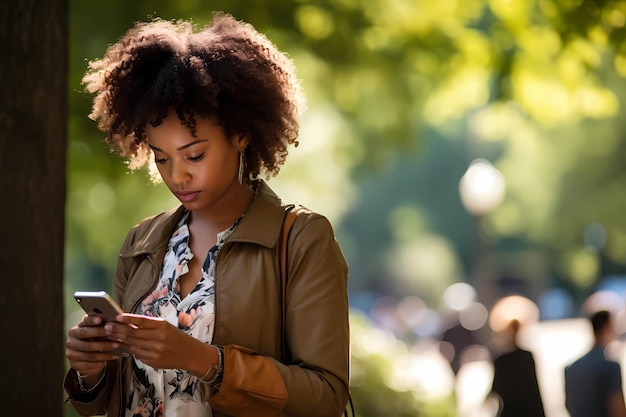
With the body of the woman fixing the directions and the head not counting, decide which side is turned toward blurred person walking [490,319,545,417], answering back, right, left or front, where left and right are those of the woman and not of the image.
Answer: back

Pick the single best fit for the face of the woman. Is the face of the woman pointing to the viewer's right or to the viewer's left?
to the viewer's left

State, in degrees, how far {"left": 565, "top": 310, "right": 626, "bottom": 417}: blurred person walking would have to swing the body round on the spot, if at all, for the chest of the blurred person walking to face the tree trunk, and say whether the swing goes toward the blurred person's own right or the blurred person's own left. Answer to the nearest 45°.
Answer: approximately 180°

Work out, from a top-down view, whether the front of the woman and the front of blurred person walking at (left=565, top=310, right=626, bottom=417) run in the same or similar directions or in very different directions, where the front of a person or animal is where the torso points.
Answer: very different directions

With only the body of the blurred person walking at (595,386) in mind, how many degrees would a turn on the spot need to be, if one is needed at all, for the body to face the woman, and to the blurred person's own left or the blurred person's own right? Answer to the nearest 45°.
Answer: approximately 135° to the blurred person's own right

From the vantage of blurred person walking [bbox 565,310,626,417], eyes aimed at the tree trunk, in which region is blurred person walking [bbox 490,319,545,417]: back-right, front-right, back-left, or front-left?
front-right

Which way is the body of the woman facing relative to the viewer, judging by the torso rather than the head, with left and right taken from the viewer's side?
facing the viewer and to the left of the viewer
